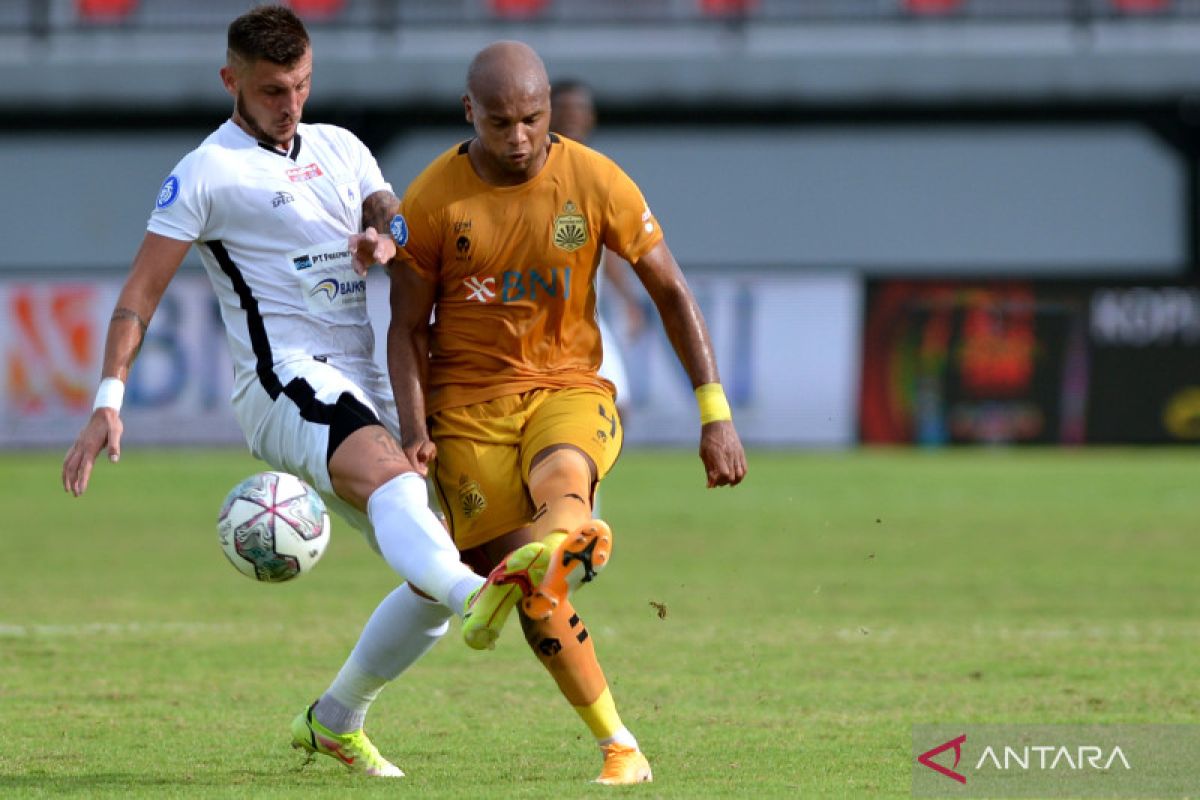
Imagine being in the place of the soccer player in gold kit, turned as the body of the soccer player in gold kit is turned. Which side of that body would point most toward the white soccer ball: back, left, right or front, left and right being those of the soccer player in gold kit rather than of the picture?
right

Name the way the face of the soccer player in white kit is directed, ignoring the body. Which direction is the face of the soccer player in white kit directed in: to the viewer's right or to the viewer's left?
to the viewer's right

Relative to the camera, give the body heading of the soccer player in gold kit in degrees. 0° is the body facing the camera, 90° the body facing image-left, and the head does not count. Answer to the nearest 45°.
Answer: approximately 0°

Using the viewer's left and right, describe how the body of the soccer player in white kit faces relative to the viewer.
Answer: facing the viewer and to the right of the viewer

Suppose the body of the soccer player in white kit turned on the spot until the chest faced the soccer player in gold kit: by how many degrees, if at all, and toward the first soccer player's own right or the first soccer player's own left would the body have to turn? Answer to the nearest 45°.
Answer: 0° — they already face them

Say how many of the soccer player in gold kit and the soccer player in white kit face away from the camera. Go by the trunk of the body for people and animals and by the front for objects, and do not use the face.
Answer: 0
